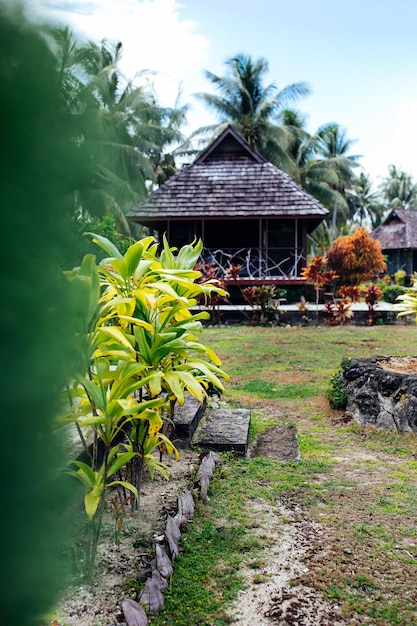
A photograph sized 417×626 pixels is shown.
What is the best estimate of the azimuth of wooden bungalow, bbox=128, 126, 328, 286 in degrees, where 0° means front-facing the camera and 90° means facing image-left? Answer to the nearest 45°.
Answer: approximately 0°

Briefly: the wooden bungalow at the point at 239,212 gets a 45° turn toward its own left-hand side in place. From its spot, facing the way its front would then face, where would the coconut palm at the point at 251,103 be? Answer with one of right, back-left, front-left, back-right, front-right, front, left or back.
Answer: back-left

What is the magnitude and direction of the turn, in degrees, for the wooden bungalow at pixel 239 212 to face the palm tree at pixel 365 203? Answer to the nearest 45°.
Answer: approximately 180°

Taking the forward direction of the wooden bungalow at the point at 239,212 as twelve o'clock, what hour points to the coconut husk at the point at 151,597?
The coconut husk is roughly at 12 o'clock from the wooden bungalow.

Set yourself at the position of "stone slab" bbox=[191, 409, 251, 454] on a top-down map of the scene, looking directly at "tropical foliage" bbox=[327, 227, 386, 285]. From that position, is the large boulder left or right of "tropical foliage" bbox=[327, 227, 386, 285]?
right

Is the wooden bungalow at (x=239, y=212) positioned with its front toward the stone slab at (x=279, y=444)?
yes

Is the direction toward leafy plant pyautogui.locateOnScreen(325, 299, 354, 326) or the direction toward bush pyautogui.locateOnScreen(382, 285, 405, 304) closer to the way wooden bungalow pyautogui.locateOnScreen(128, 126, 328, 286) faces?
the leafy plant

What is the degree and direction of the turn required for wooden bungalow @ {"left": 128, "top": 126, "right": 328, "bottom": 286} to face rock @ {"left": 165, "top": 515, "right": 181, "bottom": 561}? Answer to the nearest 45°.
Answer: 0° — it already faces it

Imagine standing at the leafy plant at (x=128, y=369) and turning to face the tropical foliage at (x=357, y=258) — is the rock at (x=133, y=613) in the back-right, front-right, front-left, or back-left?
back-right

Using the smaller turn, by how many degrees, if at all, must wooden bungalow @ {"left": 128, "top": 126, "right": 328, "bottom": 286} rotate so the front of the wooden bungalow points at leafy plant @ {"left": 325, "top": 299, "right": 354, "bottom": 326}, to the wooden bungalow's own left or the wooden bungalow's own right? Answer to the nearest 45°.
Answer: approximately 45° to the wooden bungalow's own left

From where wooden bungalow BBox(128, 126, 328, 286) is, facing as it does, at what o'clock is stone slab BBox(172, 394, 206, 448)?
The stone slab is roughly at 12 o'clock from the wooden bungalow.

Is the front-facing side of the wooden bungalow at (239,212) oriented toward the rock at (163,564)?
yes

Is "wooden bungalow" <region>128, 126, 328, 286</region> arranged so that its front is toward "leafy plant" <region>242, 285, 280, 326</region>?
yes
